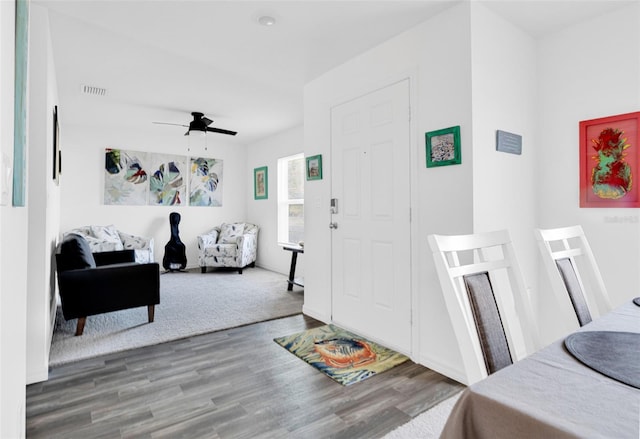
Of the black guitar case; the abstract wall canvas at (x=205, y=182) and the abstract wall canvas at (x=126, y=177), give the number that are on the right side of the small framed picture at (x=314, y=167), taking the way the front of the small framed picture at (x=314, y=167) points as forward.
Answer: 3

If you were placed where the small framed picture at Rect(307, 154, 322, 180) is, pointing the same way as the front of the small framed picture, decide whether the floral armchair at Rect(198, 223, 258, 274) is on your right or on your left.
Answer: on your right

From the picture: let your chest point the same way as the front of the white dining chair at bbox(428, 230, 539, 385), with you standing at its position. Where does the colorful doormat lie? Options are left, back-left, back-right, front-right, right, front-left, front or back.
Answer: back

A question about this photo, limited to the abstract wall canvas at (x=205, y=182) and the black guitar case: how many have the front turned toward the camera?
2

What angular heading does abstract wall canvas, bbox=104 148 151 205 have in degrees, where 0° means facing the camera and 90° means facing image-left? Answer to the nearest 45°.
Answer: approximately 0°

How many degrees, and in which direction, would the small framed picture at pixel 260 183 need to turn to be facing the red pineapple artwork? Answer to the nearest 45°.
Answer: approximately 90° to its left
